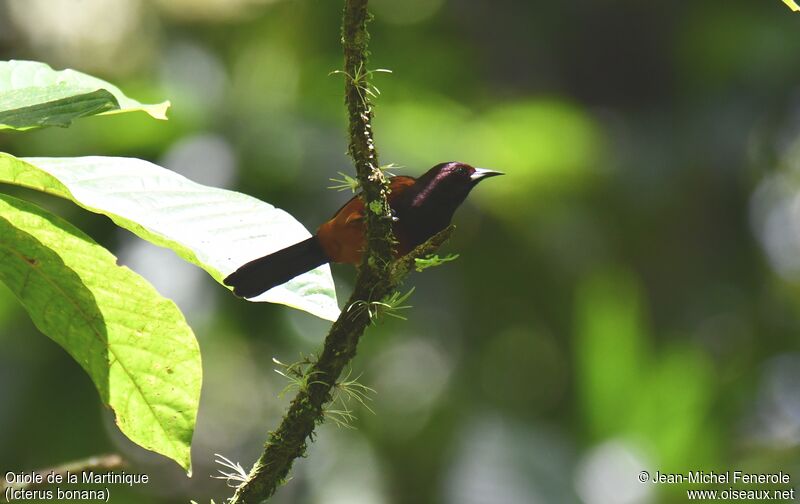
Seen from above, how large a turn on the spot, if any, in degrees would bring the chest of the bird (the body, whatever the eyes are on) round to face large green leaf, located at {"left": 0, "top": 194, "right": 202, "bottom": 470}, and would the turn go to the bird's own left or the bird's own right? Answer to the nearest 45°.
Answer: approximately 135° to the bird's own right

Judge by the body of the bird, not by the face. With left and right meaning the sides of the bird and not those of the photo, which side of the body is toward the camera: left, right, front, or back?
right

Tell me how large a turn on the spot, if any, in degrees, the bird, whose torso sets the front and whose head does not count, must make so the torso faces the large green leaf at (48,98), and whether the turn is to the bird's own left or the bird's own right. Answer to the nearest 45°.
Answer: approximately 135° to the bird's own right
